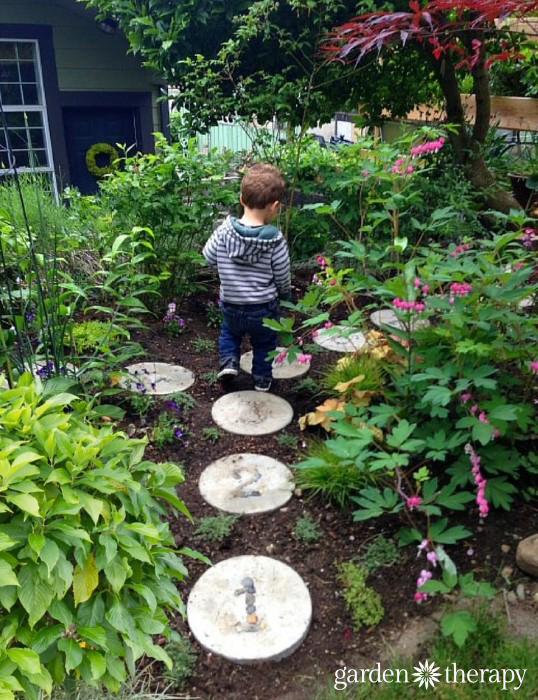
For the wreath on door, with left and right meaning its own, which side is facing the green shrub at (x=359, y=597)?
front

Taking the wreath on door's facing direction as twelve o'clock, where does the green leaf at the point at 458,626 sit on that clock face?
The green leaf is roughly at 12 o'clock from the wreath on door.

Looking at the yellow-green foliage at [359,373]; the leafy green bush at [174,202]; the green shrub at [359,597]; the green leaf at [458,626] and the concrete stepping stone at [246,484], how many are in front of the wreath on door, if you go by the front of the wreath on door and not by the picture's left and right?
5

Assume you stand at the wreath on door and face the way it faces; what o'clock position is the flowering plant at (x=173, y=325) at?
The flowering plant is roughly at 12 o'clock from the wreath on door.

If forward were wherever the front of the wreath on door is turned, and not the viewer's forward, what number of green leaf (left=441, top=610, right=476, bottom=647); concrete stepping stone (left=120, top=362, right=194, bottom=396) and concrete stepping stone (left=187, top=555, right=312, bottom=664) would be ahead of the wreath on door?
3

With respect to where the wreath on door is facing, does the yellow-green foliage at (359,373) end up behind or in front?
in front

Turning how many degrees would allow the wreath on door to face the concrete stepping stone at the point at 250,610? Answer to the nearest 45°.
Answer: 0° — it already faces it

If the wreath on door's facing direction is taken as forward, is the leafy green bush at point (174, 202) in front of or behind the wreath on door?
in front

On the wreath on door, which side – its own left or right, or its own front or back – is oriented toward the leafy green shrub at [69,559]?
front

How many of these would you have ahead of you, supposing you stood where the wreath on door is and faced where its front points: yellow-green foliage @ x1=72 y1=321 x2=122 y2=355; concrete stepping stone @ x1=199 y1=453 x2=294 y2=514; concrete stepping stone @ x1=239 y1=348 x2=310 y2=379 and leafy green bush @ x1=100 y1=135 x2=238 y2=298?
4

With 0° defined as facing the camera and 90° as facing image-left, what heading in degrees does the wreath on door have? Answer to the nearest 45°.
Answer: approximately 0°

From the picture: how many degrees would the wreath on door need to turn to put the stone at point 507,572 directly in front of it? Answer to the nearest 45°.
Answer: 0° — it already faces it

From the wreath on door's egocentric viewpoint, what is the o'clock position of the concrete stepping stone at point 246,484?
The concrete stepping stone is roughly at 12 o'clock from the wreath on door.
